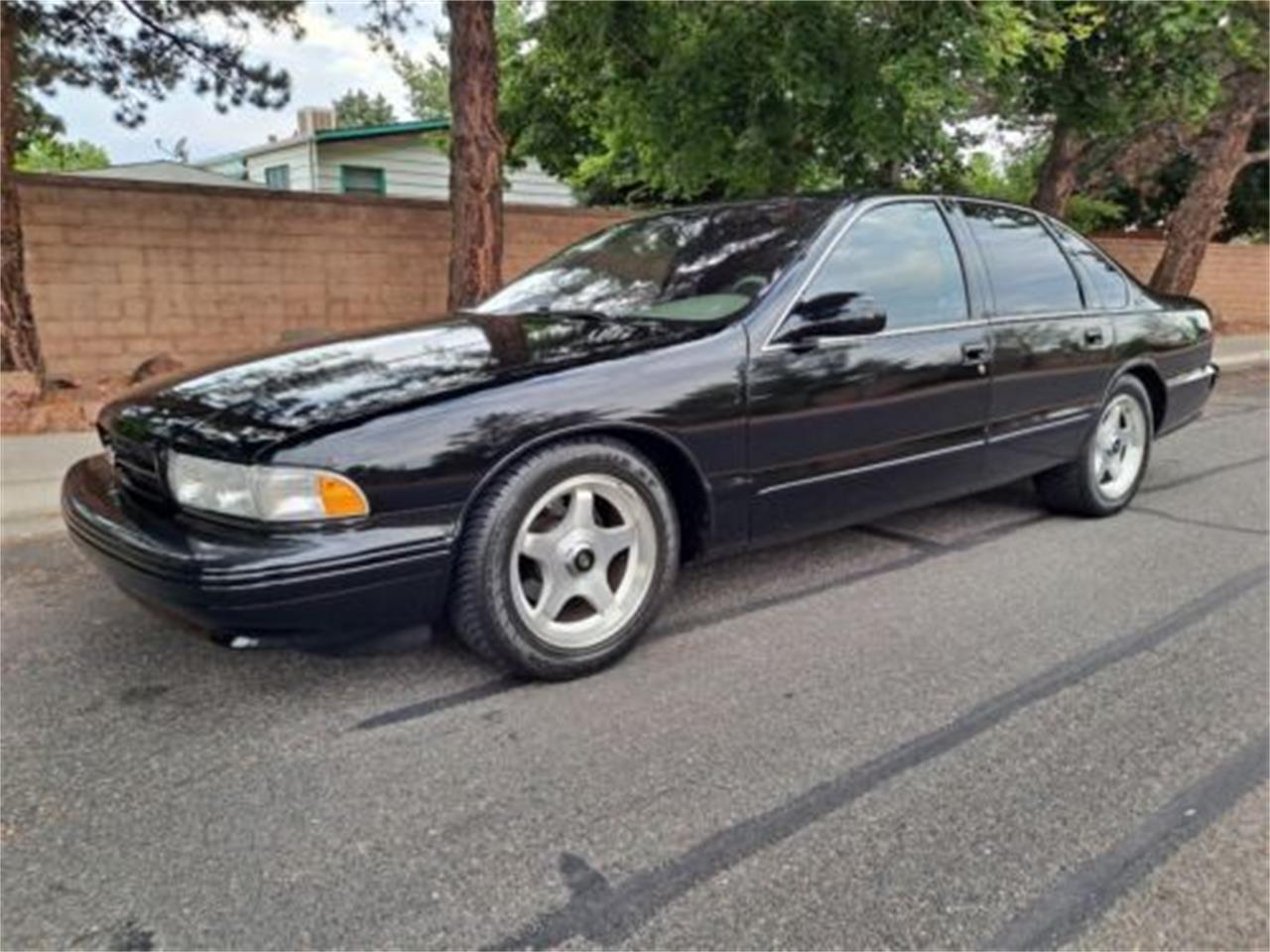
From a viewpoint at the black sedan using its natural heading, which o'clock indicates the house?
The house is roughly at 4 o'clock from the black sedan.

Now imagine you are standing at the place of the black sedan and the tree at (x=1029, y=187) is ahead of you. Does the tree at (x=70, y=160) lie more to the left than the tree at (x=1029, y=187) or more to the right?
left

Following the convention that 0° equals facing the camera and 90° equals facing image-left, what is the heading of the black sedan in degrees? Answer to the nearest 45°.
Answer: approximately 45°

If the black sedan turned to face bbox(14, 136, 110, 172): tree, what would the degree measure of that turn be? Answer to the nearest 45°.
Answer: approximately 90° to its right

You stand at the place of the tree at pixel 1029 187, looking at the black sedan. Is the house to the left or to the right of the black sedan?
right

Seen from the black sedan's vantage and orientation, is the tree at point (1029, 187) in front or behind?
behind
